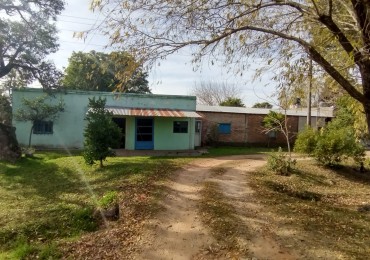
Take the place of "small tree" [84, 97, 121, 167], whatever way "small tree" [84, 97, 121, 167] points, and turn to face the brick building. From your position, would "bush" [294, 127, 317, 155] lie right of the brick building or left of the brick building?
right

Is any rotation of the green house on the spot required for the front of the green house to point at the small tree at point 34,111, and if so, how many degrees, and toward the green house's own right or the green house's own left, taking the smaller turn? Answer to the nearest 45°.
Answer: approximately 90° to the green house's own right

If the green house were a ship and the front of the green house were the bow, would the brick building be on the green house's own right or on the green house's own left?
on the green house's own left

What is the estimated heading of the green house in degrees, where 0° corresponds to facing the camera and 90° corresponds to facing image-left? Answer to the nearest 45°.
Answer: approximately 0°
